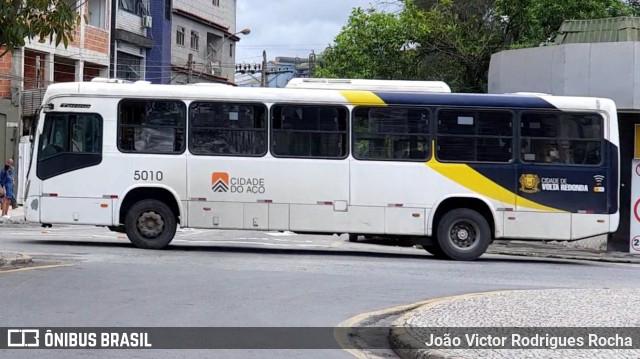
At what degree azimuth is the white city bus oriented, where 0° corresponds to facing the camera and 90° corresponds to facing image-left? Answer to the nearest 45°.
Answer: approximately 90°

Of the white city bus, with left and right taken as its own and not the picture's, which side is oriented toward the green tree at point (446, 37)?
right
